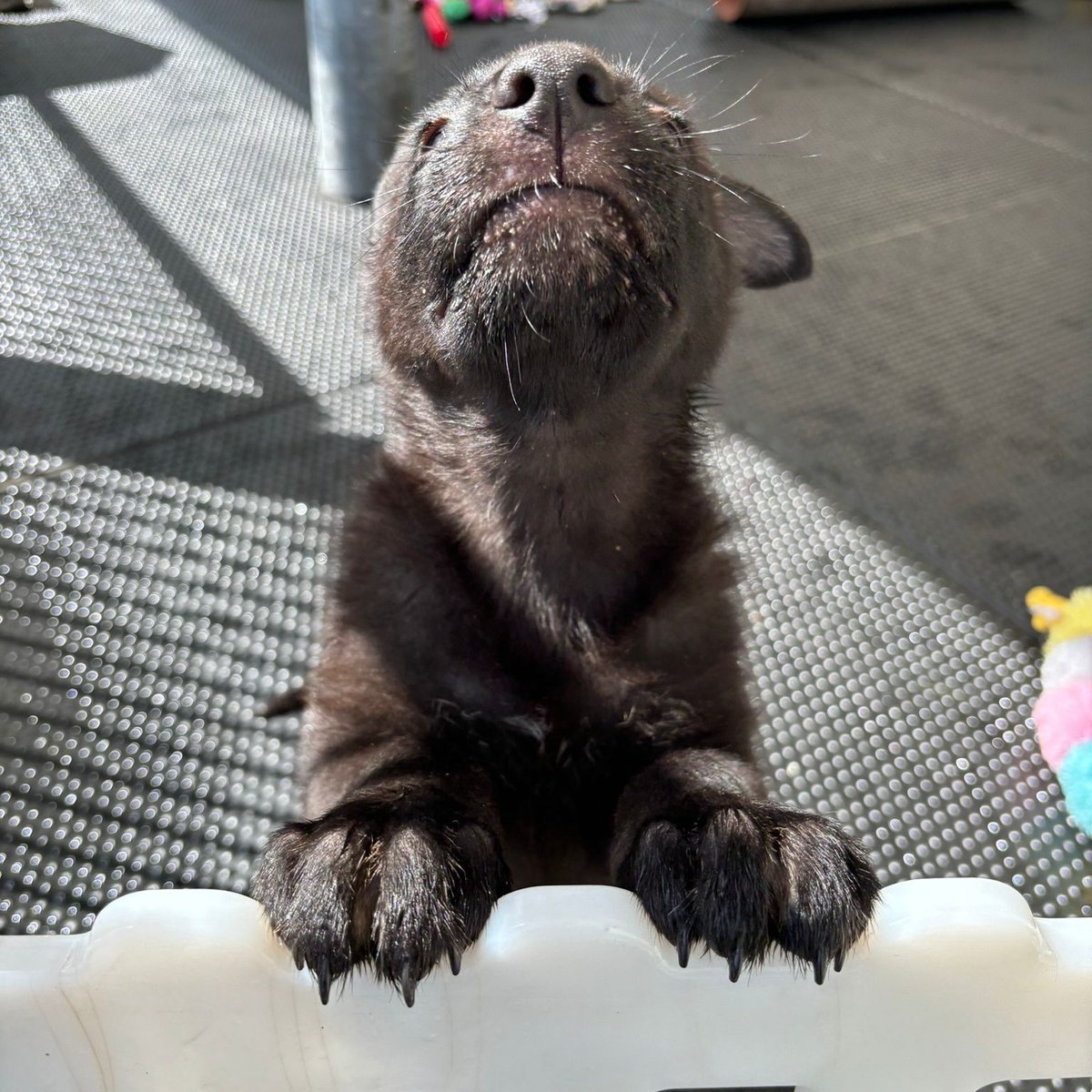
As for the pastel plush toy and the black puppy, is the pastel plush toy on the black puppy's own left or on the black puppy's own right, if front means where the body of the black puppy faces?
on the black puppy's own left

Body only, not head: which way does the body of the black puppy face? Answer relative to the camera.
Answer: toward the camera

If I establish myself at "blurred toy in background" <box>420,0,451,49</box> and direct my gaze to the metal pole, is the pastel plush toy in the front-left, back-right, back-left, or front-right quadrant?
front-left

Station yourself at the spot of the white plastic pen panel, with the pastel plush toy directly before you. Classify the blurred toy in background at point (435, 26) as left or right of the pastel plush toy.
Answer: left

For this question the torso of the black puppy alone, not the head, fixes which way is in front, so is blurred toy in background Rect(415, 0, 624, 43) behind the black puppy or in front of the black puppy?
behind

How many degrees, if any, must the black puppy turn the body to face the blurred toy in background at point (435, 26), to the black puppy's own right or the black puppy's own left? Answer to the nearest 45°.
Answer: approximately 180°

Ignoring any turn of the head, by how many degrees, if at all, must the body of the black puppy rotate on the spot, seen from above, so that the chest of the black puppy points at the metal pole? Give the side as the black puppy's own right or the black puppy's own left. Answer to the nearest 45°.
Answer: approximately 180°
